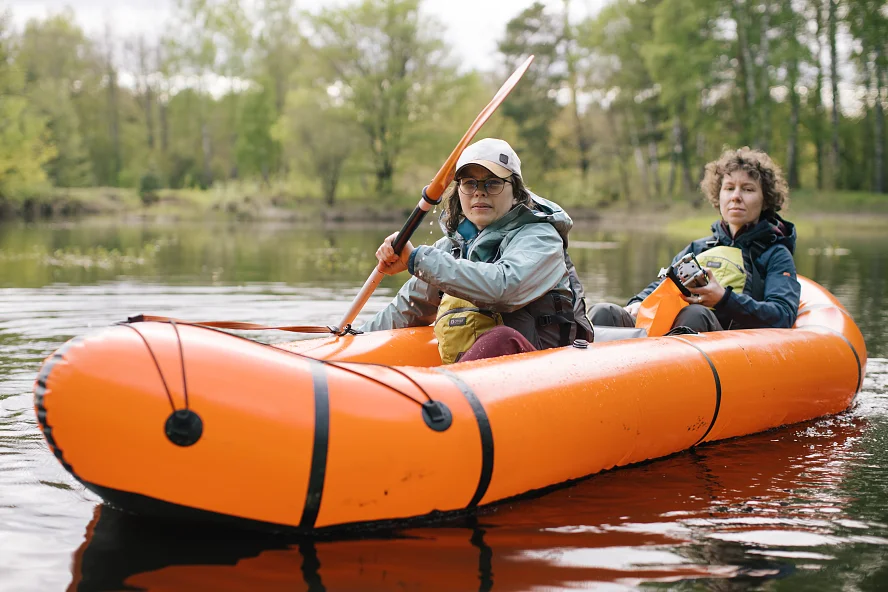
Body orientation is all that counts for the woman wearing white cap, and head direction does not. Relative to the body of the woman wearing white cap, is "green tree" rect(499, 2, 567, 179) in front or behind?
behind

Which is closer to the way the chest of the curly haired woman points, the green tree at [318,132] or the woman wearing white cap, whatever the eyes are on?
the woman wearing white cap

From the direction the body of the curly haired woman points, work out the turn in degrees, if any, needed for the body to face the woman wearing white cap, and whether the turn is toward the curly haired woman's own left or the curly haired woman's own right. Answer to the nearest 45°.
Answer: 0° — they already face them

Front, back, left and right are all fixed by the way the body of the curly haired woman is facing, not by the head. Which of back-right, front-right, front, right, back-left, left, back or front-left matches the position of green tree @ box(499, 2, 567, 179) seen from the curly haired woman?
back-right

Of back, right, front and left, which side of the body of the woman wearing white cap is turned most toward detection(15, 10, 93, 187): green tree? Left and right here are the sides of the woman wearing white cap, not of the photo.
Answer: right

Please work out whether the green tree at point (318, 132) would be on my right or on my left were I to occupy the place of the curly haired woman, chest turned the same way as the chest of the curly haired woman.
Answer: on my right

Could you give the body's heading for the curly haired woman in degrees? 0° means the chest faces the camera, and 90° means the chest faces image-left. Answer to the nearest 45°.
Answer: approximately 45°

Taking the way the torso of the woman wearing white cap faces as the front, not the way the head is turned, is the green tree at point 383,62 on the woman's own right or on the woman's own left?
on the woman's own right

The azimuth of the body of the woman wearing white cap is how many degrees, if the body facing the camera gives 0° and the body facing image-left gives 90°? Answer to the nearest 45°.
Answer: approximately 45°
